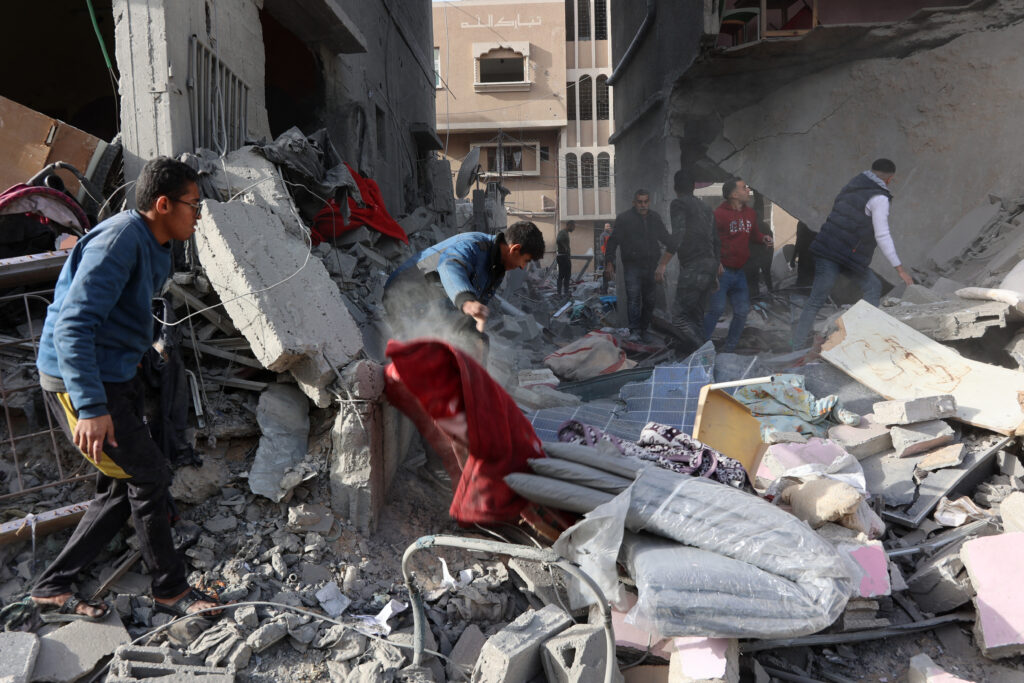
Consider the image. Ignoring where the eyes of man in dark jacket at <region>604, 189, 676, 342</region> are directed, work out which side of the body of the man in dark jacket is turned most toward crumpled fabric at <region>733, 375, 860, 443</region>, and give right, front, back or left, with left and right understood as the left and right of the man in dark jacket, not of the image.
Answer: front

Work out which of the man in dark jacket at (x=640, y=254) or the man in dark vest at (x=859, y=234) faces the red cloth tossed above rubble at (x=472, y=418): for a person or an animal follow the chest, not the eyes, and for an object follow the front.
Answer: the man in dark jacket at (x=640, y=254)

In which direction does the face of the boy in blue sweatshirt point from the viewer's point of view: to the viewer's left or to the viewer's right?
to the viewer's right

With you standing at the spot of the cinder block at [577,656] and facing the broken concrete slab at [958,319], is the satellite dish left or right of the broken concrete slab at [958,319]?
left

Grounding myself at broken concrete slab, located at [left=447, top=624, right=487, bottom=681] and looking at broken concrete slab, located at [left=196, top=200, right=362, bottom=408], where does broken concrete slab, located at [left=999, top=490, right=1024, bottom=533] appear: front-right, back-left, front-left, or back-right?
back-right

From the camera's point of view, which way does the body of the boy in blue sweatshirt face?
to the viewer's right
